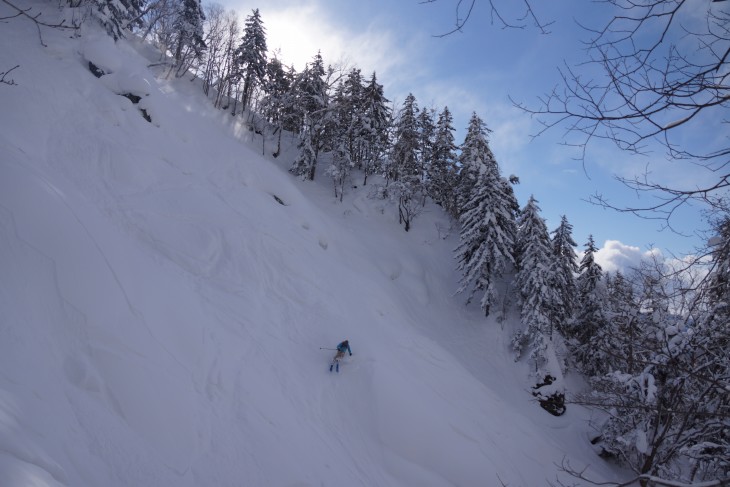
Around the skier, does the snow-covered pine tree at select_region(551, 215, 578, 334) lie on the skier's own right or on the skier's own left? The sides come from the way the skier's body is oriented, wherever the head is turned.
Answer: on the skier's own left

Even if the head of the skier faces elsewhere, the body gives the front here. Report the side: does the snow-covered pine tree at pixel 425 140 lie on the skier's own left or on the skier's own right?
on the skier's own left
